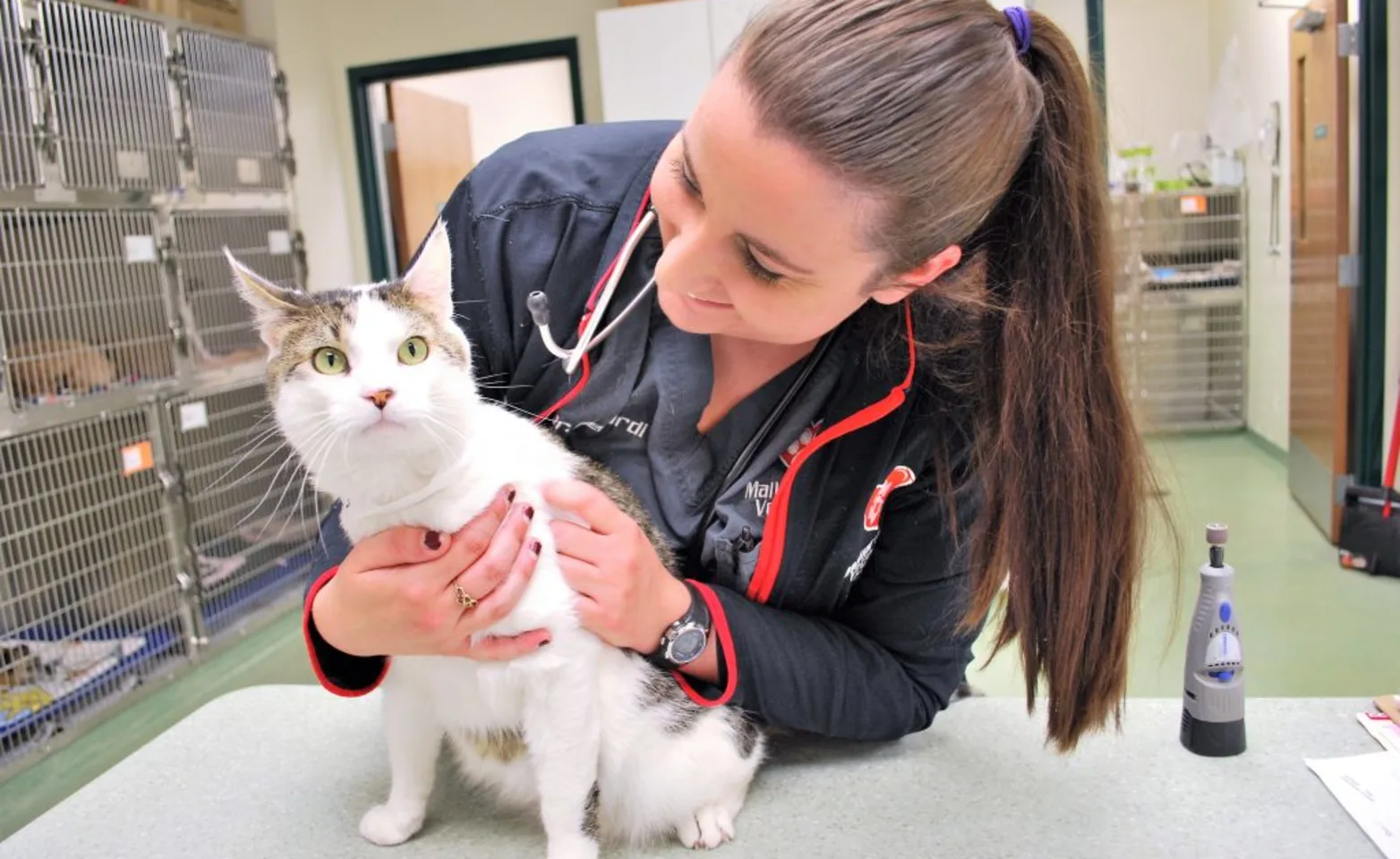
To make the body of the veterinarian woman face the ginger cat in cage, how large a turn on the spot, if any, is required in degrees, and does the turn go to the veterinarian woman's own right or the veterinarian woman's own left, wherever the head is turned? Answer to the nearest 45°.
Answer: approximately 90° to the veterinarian woman's own right

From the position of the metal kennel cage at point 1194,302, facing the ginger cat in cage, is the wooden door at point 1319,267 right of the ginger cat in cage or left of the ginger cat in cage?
left

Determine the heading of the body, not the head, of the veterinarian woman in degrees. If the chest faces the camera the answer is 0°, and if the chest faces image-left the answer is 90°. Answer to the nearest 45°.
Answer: approximately 45°

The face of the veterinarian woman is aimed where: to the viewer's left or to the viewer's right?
to the viewer's left

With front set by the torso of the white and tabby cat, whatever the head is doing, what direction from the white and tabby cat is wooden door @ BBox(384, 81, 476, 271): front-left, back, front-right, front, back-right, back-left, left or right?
back-right

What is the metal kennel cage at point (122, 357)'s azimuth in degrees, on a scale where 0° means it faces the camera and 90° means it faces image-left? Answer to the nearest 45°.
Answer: approximately 315°

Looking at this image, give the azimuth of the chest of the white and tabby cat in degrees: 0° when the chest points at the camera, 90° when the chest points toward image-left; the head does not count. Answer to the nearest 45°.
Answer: approximately 45°

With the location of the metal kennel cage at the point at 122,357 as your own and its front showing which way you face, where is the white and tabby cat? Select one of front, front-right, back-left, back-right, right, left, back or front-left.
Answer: front-right

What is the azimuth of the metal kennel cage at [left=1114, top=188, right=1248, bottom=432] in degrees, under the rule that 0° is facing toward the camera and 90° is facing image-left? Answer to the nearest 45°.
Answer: approximately 0°

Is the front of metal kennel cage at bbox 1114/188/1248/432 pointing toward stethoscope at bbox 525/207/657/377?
yes

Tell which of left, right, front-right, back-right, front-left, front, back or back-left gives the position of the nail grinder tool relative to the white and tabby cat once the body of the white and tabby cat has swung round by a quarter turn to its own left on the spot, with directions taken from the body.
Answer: front-left
